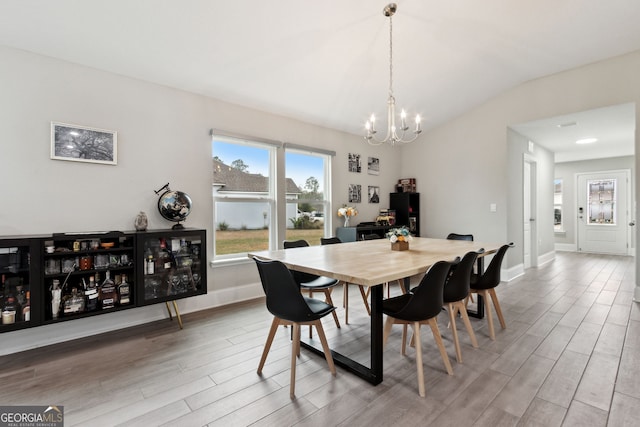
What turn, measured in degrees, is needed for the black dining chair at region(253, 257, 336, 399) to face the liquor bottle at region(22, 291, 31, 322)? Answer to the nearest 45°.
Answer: approximately 135° to its left

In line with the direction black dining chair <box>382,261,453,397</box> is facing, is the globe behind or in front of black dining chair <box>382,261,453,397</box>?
in front

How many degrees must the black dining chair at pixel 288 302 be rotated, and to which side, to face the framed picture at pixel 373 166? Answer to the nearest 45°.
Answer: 0° — it already faces it

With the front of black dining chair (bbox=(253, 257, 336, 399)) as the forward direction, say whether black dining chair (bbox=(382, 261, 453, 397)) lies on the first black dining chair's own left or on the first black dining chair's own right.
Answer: on the first black dining chair's own right

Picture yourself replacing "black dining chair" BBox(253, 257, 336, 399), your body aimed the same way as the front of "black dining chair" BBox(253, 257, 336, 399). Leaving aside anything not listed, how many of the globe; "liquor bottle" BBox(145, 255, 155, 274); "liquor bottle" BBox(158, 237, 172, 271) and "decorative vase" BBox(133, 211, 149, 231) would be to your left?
4

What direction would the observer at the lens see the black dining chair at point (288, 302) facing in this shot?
facing away from the viewer and to the right of the viewer

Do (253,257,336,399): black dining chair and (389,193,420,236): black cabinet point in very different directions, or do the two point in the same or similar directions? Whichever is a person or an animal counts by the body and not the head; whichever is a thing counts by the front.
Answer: very different directions

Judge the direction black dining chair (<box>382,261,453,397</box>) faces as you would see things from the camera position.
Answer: facing away from the viewer and to the left of the viewer

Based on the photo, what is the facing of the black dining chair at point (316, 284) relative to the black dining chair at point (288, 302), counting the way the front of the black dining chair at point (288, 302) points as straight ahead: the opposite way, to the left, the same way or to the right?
to the right

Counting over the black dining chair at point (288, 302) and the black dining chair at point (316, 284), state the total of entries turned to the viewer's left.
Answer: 0

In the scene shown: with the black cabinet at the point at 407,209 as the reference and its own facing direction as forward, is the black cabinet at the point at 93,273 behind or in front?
in front

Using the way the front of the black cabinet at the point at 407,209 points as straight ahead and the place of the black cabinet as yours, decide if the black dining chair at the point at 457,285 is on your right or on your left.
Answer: on your left

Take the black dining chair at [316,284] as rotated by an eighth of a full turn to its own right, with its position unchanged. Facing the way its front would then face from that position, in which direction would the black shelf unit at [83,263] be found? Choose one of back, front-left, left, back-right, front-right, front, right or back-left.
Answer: right
